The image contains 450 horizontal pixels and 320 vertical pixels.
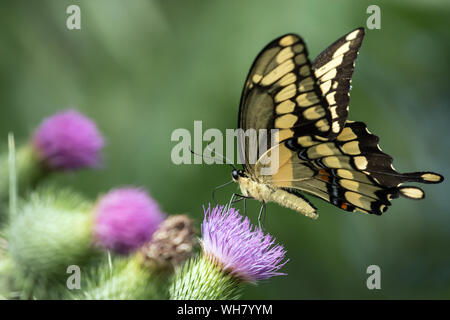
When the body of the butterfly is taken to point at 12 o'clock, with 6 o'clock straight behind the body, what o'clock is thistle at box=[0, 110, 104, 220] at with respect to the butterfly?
The thistle is roughly at 12 o'clock from the butterfly.

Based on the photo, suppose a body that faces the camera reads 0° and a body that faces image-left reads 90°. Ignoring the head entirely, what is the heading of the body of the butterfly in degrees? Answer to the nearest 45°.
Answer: approximately 90°

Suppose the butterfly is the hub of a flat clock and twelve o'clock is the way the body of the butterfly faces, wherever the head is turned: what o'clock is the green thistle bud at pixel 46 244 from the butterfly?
The green thistle bud is roughly at 11 o'clock from the butterfly.
